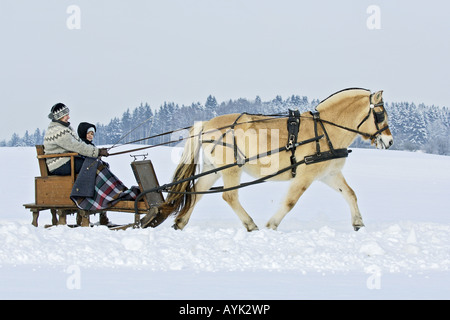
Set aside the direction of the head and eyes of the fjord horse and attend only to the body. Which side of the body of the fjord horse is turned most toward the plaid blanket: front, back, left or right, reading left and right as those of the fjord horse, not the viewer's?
back

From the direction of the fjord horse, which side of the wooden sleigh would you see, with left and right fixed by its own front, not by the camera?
front

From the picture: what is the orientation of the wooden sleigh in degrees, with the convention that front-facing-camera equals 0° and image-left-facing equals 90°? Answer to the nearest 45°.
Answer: approximately 270°

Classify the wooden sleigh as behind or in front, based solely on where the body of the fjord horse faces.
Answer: behind

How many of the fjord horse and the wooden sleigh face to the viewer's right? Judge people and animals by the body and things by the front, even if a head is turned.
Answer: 2

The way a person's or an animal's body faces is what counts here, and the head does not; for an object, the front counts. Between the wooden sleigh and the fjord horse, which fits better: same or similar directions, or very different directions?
same or similar directions

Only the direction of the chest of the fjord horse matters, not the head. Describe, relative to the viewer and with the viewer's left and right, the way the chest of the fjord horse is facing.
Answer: facing to the right of the viewer
